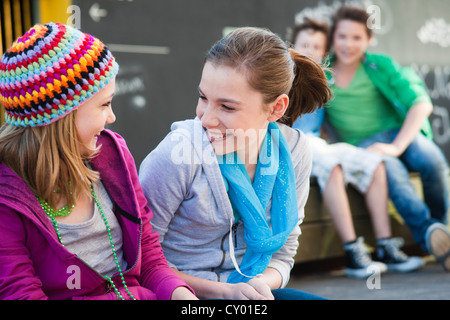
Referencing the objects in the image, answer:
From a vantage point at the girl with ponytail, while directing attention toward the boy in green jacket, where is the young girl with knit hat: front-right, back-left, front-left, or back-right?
back-left

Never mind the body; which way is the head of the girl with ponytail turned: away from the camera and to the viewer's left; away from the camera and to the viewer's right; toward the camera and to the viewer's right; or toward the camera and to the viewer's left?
toward the camera and to the viewer's left

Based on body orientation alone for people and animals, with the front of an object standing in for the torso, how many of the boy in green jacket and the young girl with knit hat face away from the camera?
0

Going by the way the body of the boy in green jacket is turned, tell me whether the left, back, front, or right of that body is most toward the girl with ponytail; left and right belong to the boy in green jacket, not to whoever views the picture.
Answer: front

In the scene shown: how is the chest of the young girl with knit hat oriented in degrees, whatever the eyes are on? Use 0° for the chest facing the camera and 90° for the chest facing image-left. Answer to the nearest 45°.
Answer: approximately 315°

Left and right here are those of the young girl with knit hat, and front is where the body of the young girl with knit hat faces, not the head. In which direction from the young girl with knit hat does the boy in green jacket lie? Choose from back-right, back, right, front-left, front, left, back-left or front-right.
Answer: left

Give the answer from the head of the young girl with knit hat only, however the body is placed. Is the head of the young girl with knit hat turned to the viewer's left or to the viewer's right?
to the viewer's right

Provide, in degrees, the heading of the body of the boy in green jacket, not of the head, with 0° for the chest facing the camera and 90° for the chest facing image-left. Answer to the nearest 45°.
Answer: approximately 0°

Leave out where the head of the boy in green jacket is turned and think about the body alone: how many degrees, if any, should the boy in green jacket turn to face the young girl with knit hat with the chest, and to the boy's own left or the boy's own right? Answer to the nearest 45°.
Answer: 0° — they already face them

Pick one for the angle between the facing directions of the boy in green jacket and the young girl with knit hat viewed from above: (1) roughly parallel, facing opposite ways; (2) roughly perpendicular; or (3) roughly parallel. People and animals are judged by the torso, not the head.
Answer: roughly perpendicular
